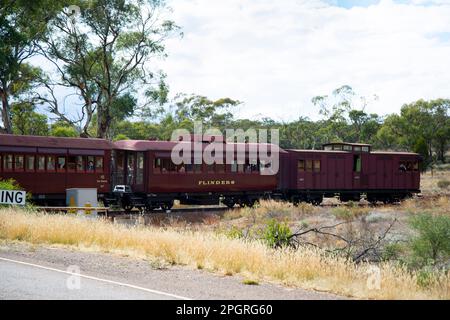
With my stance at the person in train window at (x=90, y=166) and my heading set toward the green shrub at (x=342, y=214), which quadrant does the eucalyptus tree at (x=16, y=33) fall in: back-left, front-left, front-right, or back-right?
back-left

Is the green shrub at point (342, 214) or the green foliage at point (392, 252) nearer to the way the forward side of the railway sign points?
the green foliage

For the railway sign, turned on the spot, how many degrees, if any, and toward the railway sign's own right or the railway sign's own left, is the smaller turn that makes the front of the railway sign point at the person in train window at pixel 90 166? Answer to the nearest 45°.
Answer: approximately 180°

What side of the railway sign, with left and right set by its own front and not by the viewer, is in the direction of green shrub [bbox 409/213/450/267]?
left

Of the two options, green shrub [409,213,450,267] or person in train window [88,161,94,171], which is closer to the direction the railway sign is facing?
the green shrub

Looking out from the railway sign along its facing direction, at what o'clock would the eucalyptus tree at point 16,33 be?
The eucalyptus tree is roughly at 6 o'clock from the railway sign.

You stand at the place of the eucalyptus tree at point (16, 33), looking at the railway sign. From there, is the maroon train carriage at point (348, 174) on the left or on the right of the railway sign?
left

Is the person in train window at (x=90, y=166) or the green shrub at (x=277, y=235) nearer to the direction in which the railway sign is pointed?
the green shrub

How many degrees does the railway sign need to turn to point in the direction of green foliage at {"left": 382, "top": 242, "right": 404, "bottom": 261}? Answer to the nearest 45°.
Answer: approximately 90° to its left

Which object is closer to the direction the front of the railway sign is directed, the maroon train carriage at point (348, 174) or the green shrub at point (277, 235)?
the green shrub

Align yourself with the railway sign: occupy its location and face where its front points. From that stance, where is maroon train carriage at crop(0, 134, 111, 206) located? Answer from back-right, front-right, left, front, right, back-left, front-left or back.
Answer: back

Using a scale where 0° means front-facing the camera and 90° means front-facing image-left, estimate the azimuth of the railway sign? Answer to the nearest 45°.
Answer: approximately 0°
